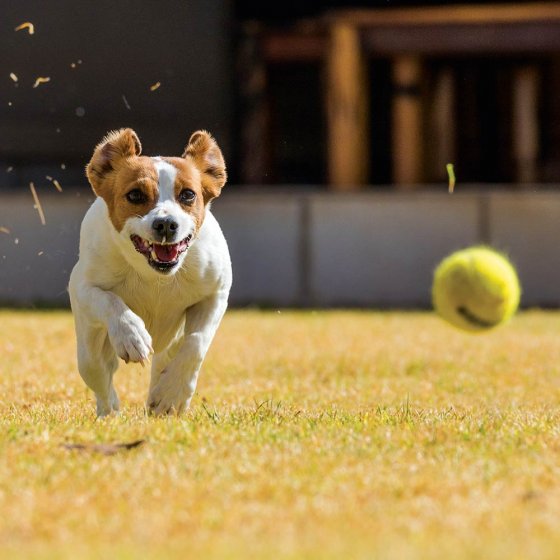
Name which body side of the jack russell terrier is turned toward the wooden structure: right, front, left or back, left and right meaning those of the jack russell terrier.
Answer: back

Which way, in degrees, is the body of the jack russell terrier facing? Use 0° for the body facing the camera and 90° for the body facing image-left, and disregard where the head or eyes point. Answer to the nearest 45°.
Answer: approximately 0°

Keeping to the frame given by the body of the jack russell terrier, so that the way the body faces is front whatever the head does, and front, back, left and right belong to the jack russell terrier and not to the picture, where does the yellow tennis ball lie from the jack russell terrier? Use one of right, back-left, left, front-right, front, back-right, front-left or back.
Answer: back-left
